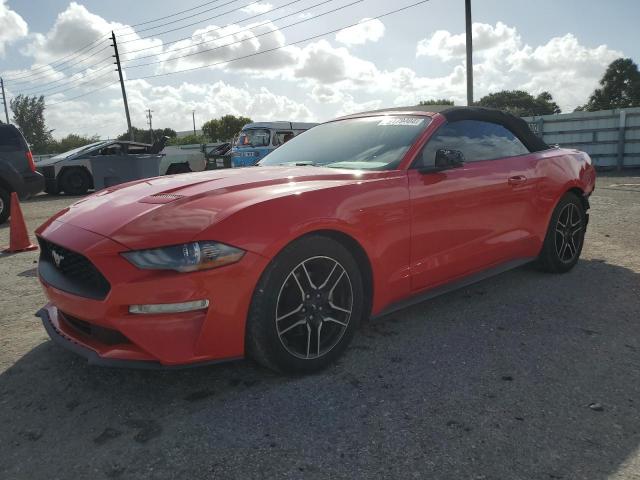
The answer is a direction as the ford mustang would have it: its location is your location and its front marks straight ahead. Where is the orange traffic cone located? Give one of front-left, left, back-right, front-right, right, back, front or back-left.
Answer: right

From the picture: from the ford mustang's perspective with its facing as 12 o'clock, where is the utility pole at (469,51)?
The utility pole is roughly at 5 o'clock from the ford mustang.

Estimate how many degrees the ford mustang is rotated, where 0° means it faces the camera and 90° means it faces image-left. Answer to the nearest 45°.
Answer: approximately 45°

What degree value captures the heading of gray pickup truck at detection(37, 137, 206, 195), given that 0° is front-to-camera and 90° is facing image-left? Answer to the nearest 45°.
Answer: approximately 45°

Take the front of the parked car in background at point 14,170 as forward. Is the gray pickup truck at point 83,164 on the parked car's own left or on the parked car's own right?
on the parked car's own right

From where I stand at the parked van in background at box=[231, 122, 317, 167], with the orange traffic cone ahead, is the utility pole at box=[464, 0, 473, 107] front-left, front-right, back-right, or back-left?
back-left

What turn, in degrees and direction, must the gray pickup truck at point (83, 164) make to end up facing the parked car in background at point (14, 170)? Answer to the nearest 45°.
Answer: approximately 45° to its left

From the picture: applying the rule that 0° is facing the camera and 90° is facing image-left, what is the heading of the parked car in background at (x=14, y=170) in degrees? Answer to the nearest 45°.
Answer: approximately 90°
